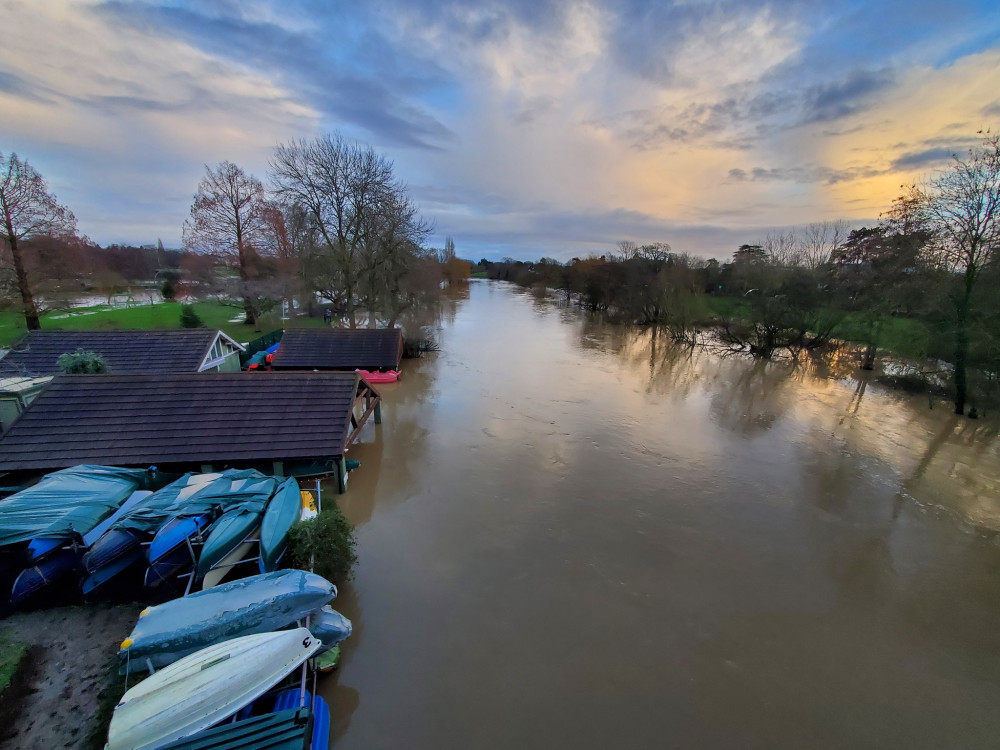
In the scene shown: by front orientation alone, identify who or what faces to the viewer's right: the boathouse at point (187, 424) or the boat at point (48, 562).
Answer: the boathouse

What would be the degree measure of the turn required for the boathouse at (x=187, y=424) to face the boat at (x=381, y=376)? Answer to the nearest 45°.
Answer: approximately 45° to its left

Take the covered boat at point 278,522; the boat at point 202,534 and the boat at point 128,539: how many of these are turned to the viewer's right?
0

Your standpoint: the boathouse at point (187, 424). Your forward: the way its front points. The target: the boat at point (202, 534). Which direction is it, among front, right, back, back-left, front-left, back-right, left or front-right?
right

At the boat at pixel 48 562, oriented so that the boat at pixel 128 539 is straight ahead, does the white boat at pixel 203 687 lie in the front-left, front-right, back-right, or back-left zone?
front-right

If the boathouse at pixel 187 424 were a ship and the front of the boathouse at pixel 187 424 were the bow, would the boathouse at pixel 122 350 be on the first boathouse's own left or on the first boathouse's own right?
on the first boathouse's own left

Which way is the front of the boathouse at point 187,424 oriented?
to the viewer's right
